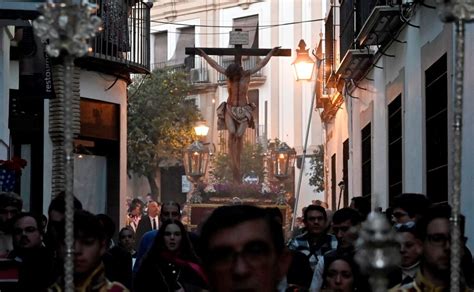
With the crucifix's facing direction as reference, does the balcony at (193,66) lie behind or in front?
behind

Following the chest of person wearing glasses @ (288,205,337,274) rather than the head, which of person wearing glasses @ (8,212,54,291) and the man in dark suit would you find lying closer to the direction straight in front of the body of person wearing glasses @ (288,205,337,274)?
the person wearing glasses

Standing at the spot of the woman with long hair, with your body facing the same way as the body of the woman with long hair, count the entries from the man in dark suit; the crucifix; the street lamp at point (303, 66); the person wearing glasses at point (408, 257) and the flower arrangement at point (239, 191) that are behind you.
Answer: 4

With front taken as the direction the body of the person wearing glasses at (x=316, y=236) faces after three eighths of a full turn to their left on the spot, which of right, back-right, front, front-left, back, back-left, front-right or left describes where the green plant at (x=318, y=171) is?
front-left

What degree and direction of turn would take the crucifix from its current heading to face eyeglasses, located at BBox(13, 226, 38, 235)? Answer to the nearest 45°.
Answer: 0° — it already faces it

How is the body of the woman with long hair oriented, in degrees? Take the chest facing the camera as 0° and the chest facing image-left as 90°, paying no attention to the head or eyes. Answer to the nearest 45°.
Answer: approximately 0°

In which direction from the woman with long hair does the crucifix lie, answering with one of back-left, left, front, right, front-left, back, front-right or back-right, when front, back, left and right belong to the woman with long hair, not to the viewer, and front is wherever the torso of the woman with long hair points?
back

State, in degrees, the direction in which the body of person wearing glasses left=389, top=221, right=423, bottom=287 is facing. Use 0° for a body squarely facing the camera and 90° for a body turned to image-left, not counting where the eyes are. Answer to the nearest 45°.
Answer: approximately 45°

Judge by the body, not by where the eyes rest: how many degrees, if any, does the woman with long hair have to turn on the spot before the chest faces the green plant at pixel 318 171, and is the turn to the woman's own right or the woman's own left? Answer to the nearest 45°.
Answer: approximately 180°

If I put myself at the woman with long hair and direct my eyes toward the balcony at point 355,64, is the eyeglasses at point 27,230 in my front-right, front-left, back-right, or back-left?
back-left

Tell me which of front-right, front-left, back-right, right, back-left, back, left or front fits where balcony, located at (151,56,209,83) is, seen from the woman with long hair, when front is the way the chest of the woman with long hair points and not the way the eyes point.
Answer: back
